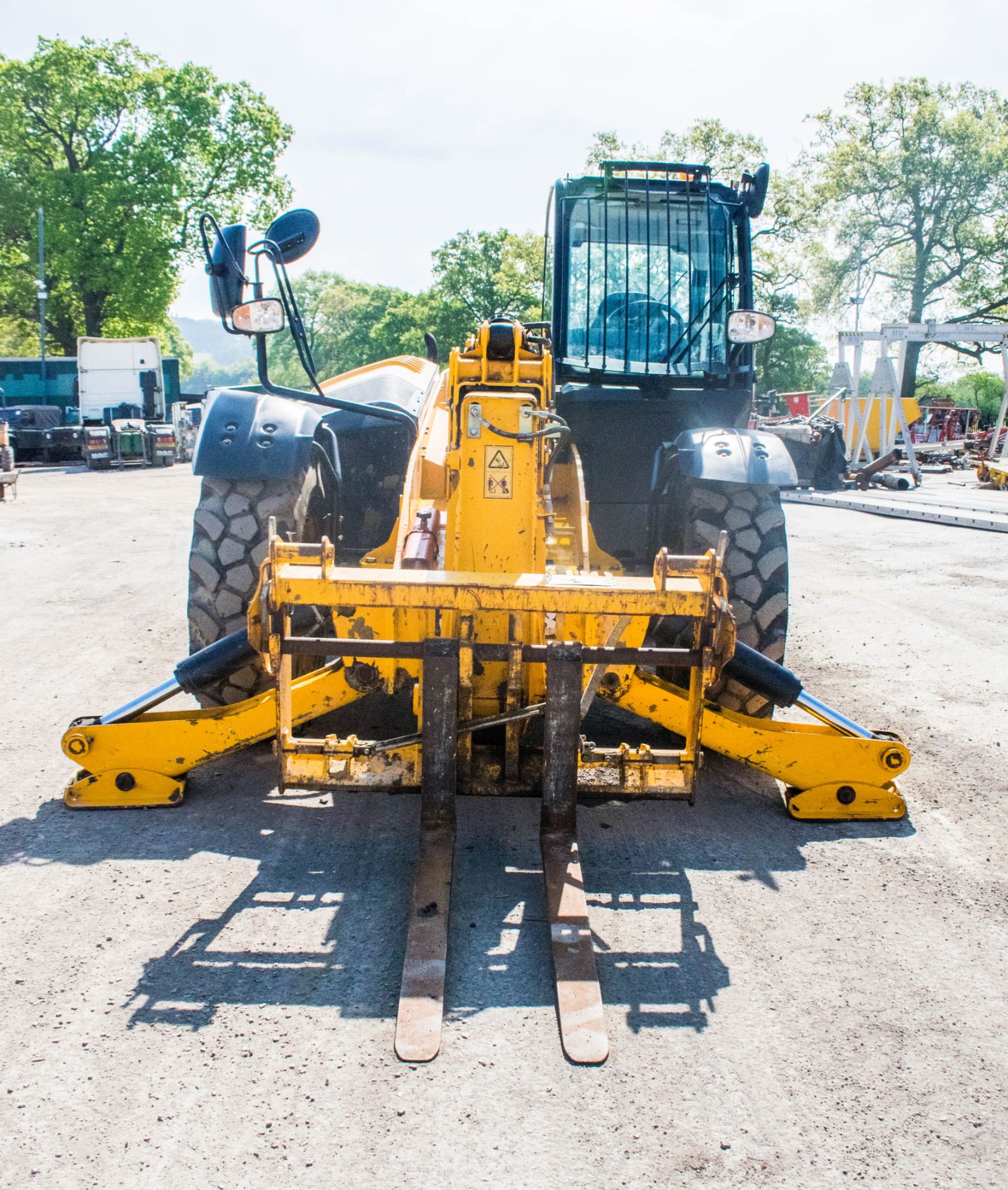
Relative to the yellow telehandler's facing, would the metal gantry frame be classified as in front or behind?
behind

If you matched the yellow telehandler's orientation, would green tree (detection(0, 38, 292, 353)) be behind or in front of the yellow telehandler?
behind

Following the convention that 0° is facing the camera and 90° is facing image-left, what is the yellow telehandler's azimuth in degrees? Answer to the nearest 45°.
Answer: approximately 0°

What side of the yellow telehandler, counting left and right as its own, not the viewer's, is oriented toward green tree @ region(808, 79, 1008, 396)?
back
